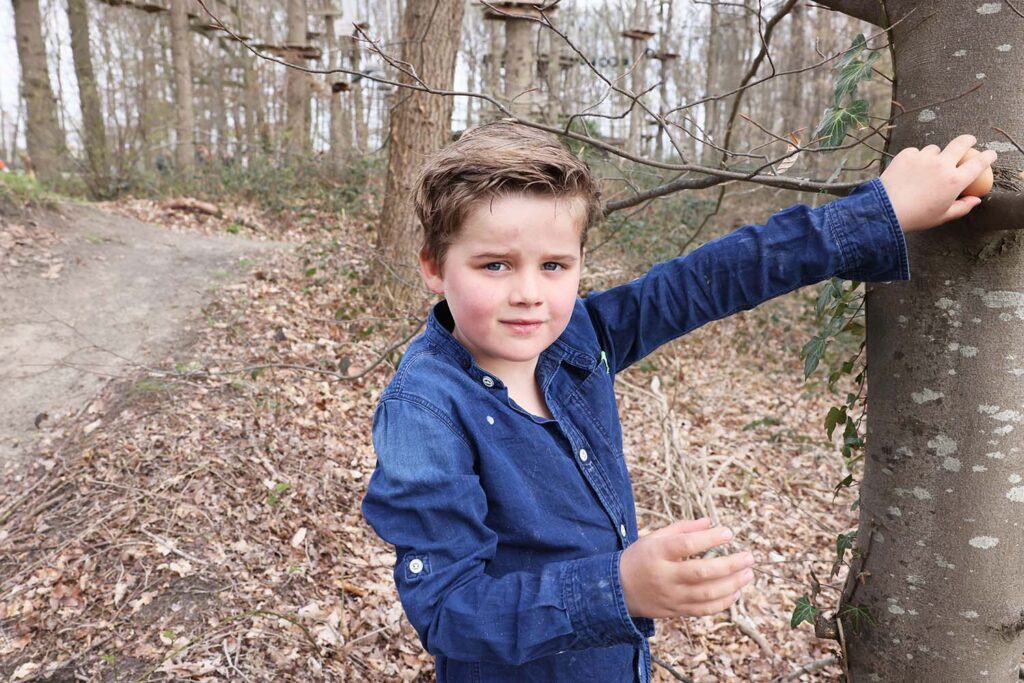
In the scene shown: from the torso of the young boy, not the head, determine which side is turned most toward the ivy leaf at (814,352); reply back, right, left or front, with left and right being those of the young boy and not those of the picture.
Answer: left

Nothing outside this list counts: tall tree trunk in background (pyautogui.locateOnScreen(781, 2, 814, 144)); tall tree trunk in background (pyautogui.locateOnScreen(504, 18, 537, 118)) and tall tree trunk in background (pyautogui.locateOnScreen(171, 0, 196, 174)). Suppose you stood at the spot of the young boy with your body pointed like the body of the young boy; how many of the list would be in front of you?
0

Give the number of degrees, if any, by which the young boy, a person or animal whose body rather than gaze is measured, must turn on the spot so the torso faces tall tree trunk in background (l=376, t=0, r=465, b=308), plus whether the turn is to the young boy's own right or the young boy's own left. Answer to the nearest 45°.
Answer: approximately 180°

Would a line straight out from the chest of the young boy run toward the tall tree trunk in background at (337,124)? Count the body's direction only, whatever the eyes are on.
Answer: no

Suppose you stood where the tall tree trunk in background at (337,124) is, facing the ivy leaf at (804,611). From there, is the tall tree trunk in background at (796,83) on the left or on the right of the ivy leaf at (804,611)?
left

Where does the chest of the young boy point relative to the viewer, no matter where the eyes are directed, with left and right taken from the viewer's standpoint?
facing the viewer and to the right of the viewer

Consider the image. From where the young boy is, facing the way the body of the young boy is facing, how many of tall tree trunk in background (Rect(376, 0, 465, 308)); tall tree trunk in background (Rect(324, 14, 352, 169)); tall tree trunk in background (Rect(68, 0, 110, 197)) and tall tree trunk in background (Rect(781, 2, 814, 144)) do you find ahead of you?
0

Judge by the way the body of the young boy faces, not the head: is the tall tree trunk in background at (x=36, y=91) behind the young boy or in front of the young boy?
behind

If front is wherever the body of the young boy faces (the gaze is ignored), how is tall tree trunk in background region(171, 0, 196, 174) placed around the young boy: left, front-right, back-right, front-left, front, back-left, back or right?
back

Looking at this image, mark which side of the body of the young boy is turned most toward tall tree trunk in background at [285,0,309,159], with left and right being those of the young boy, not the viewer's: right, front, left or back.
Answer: back

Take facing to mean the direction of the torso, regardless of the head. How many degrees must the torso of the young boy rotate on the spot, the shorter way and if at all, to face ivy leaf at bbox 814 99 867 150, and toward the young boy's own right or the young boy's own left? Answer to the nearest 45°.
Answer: approximately 90° to the young boy's own left

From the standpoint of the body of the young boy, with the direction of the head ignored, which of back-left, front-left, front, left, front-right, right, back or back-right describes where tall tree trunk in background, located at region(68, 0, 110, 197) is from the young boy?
back

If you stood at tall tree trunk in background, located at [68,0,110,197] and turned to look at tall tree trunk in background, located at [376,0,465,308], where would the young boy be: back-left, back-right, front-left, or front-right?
front-right

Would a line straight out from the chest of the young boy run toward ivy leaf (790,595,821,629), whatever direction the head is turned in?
no

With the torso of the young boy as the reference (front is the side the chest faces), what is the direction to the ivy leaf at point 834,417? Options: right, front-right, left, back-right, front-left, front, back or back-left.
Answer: left
